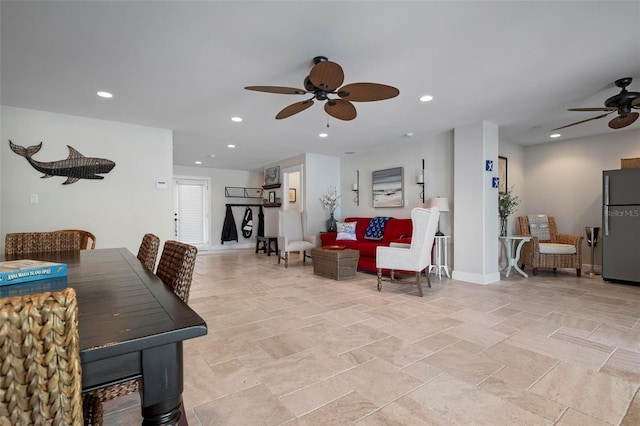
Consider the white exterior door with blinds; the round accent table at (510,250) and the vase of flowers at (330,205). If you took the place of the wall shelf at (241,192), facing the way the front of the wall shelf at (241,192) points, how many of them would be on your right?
1

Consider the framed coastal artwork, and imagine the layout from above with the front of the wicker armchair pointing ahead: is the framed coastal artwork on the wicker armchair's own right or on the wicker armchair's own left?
on the wicker armchair's own right

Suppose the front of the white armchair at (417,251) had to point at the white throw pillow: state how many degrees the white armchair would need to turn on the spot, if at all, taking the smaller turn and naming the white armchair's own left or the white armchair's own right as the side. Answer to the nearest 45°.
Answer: approximately 45° to the white armchair's own right

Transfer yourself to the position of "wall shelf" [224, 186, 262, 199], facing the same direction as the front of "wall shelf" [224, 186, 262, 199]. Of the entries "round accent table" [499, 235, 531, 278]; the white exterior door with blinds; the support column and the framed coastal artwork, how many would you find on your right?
1

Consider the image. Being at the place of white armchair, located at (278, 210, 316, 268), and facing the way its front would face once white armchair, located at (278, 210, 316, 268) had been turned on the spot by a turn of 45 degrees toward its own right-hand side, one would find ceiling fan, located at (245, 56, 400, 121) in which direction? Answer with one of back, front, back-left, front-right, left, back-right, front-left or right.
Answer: front

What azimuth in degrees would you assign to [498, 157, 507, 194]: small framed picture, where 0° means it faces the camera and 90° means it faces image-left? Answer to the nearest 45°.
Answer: approximately 315°

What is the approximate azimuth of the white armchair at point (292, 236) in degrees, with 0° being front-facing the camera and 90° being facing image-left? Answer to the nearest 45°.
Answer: approximately 315°

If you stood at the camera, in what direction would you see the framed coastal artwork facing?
facing the viewer and to the left of the viewer

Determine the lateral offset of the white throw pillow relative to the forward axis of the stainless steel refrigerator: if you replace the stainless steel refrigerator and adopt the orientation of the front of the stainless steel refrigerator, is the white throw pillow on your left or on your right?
on your right

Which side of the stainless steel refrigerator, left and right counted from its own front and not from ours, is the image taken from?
front

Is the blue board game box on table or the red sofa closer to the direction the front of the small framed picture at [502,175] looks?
the blue board game box on table

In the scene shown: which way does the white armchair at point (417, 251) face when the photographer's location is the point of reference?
facing to the left of the viewer
